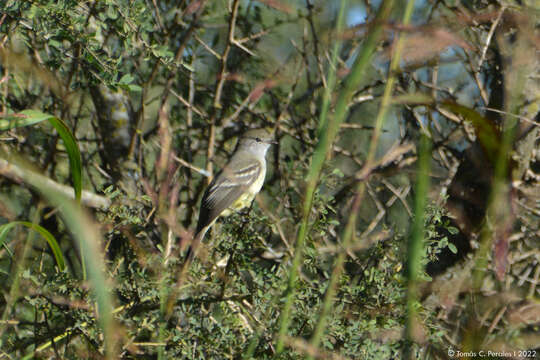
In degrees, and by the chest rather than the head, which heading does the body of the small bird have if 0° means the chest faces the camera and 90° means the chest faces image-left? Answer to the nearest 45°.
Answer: approximately 270°
